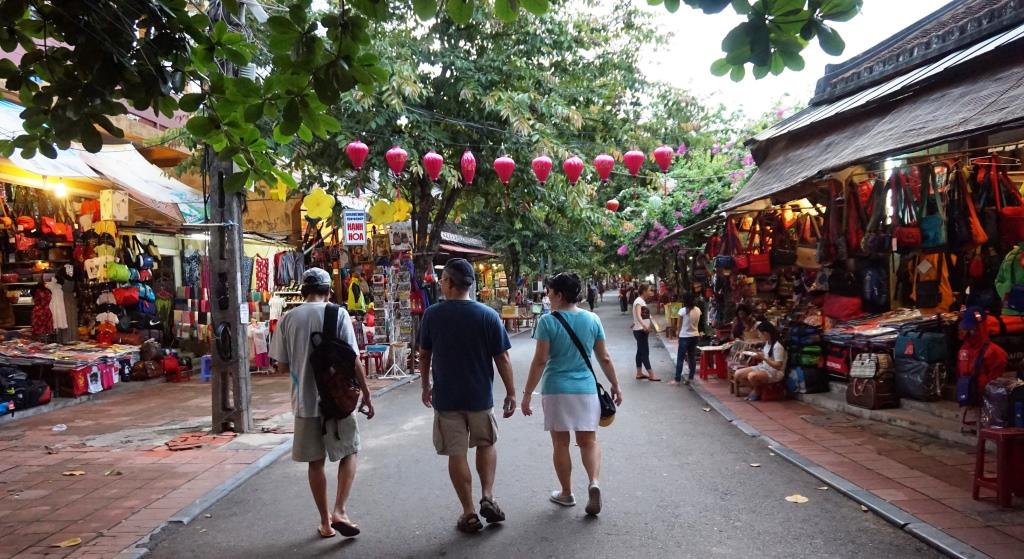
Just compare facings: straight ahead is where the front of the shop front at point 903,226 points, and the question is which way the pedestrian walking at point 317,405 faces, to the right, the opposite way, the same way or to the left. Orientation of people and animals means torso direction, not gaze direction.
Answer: to the right

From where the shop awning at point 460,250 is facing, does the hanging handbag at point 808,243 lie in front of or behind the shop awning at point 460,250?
in front

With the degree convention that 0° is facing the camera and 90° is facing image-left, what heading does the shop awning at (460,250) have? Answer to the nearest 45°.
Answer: approximately 315°

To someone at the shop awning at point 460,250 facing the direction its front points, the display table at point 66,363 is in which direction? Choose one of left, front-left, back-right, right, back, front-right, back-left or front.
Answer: right

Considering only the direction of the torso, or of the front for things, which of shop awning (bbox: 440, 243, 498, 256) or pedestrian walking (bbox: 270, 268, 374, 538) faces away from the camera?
the pedestrian walking

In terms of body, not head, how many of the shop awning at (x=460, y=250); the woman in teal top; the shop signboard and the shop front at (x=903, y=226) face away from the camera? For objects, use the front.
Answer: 1

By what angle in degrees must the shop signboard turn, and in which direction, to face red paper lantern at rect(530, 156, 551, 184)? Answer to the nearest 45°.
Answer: approximately 45° to its left

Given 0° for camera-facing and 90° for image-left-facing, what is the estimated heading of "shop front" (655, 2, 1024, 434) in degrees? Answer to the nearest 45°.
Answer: approximately 45°

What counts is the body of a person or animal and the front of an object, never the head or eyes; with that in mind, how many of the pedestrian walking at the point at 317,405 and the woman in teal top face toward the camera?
0

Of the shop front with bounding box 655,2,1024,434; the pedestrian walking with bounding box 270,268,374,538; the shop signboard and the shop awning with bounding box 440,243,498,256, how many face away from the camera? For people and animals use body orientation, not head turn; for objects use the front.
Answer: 1

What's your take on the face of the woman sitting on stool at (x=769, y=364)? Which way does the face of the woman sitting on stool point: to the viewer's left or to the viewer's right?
to the viewer's left

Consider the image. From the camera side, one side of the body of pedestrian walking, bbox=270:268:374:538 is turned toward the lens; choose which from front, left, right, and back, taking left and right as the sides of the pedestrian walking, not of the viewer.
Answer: back

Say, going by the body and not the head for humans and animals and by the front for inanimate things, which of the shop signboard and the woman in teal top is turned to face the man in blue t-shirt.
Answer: the shop signboard

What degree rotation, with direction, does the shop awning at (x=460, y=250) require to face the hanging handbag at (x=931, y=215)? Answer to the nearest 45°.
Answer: approximately 45° to its right

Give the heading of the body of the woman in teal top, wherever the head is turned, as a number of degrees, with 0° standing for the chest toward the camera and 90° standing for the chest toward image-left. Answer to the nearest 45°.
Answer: approximately 180°

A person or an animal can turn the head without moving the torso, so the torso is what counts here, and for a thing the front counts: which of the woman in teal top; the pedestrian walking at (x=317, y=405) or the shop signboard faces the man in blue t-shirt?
the shop signboard

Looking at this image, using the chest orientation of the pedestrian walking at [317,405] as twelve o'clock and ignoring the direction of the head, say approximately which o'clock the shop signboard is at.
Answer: The shop signboard is roughly at 12 o'clock from the pedestrian walking.

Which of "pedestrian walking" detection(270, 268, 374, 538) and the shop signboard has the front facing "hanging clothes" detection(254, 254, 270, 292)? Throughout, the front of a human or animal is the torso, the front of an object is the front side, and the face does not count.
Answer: the pedestrian walking

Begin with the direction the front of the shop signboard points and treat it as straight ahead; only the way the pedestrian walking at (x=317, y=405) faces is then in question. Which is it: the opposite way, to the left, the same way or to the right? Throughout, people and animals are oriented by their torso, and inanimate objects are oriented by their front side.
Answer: the opposite way

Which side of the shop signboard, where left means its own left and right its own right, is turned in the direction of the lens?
front

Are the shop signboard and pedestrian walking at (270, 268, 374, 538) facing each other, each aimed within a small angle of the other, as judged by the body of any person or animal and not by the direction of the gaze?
yes
